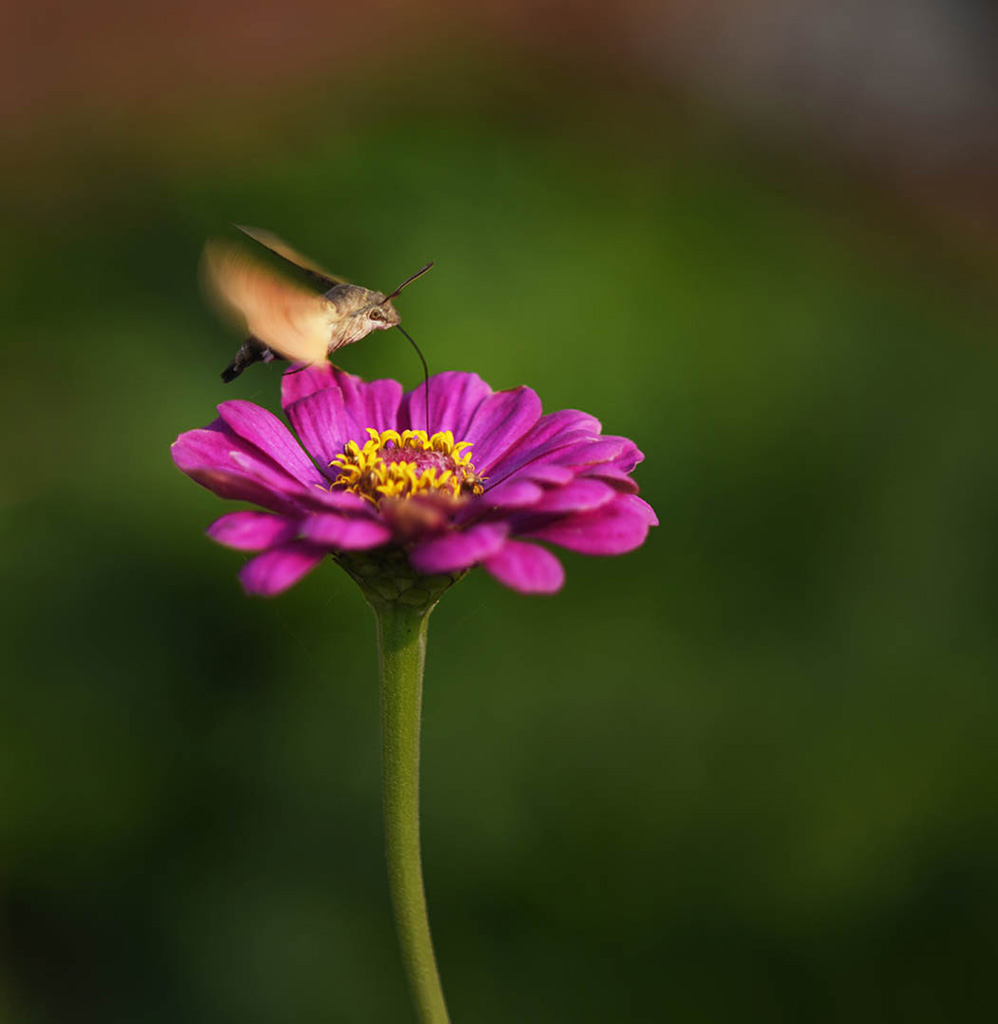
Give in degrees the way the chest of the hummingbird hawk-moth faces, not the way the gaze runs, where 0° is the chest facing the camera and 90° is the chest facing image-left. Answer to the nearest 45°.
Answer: approximately 270°
